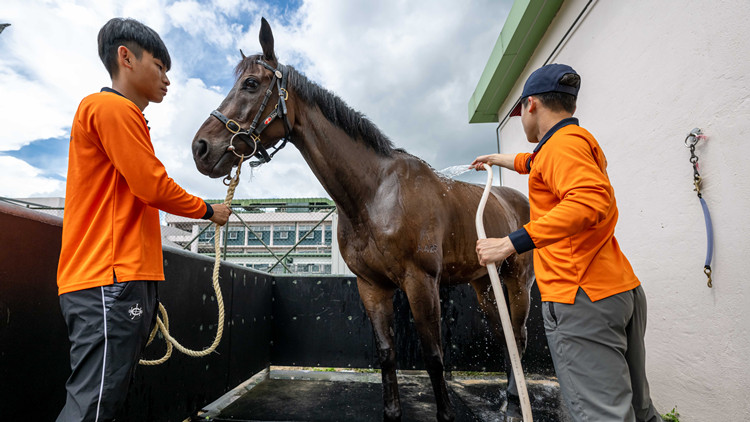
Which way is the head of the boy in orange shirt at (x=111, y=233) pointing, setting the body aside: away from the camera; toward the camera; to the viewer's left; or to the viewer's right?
to the viewer's right

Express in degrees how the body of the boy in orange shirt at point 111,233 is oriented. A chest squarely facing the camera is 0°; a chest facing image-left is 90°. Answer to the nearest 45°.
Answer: approximately 270°

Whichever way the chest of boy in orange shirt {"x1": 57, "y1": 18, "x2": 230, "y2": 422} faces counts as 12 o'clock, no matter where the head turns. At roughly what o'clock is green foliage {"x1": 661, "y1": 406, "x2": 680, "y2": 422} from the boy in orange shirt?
The green foliage is roughly at 12 o'clock from the boy in orange shirt.

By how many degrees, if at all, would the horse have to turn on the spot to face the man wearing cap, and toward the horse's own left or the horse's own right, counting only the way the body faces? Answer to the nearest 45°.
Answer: approximately 90° to the horse's own left

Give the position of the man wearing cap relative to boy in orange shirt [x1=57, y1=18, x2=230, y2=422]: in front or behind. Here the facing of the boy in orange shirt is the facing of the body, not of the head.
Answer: in front

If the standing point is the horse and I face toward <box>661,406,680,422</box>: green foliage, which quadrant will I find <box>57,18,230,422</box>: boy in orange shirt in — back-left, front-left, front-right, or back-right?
back-right

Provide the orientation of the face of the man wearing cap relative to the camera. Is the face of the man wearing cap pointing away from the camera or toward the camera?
away from the camera

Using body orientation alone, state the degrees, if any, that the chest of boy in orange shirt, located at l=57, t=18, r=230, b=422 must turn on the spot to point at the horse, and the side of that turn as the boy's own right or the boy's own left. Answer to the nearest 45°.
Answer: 0° — they already face it

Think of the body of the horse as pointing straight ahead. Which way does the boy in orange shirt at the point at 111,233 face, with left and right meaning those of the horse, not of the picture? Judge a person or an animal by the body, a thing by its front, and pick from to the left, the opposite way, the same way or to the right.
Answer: the opposite way

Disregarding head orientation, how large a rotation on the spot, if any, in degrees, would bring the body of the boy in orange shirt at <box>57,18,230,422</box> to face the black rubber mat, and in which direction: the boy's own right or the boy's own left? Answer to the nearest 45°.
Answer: approximately 45° to the boy's own left

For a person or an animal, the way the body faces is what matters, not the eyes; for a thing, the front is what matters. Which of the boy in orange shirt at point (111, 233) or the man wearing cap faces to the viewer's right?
the boy in orange shirt

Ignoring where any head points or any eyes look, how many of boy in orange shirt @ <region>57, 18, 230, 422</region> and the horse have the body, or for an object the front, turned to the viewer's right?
1

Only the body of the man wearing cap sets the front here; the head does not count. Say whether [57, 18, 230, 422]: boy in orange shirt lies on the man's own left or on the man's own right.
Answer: on the man's own left

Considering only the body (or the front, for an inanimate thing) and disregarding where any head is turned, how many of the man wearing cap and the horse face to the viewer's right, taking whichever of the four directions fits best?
0

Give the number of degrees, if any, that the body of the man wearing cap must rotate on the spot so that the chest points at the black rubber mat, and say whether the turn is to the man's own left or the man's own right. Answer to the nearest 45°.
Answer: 0° — they already face it

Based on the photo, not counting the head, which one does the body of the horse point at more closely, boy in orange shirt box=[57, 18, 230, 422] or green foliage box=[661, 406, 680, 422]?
the boy in orange shirt

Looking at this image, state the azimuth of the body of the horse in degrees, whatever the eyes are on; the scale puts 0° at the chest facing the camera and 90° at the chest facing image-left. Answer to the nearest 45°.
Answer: approximately 45°

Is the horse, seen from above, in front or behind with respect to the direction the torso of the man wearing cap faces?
in front

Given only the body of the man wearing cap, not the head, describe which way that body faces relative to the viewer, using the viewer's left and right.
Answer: facing away from the viewer and to the left of the viewer
